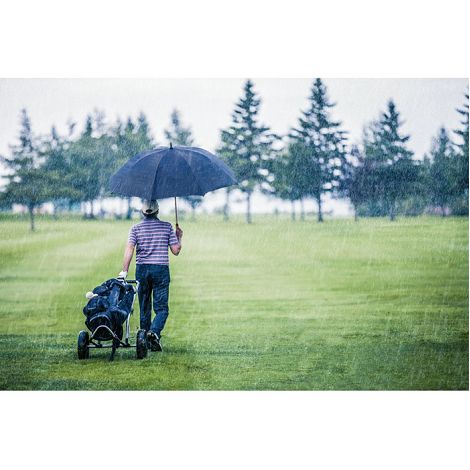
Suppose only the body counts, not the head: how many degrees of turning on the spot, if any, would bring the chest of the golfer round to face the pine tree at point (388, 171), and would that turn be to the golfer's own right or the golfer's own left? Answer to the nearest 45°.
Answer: approximately 45° to the golfer's own right

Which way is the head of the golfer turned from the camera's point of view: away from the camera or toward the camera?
away from the camera

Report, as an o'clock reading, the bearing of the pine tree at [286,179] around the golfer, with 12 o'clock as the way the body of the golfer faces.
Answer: The pine tree is roughly at 1 o'clock from the golfer.

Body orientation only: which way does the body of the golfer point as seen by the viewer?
away from the camera

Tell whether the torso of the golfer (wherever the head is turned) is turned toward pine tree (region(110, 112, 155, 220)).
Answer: yes
